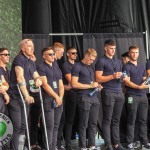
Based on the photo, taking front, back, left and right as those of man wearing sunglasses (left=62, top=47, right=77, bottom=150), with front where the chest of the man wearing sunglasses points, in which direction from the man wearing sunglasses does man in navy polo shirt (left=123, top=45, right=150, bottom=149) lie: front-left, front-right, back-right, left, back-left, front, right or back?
front-left

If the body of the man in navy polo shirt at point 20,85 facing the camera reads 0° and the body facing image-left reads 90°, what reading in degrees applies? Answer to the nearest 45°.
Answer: approximately 315°

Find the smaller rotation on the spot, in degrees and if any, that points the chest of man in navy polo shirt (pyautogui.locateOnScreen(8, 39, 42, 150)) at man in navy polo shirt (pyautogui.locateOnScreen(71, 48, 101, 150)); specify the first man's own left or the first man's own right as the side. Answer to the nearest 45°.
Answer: approximately 90° to the first man's own left

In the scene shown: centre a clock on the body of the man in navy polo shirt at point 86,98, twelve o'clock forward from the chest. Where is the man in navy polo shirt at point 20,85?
the man in navy polo shirt at point 20,85 is roughly at 3 o'clock from the man in navy polo shirt at point 86,98.

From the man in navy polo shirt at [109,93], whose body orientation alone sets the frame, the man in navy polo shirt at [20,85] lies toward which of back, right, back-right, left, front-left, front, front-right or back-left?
right

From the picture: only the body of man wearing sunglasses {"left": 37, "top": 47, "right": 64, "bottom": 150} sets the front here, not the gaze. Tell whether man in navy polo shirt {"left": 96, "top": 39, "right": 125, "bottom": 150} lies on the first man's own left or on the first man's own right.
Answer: on the first man's own left

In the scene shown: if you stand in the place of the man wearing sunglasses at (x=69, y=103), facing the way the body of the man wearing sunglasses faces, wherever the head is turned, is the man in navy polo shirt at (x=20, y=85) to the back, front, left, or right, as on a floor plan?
right

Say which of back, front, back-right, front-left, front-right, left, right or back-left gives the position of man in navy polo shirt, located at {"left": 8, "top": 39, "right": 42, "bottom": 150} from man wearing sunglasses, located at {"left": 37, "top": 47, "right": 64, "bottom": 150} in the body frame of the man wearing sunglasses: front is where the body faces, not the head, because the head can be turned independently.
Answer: right

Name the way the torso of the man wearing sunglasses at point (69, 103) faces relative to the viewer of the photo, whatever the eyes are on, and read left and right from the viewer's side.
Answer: facing the viewer and to the right of the viewer
